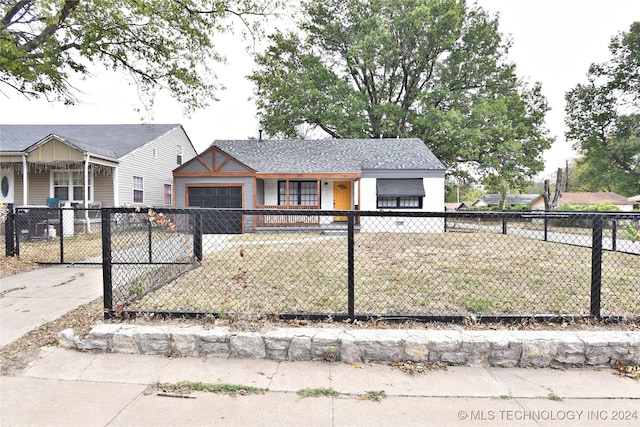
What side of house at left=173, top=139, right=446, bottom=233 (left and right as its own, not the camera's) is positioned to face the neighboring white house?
right

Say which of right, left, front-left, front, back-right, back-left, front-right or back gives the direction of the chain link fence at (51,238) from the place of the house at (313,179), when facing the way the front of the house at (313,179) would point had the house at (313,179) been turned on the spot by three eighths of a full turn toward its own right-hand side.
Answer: left

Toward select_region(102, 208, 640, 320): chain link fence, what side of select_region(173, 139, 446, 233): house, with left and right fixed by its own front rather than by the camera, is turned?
front

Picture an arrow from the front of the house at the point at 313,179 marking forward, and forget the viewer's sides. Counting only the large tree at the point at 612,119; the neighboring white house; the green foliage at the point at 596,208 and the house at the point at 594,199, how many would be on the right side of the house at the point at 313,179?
1

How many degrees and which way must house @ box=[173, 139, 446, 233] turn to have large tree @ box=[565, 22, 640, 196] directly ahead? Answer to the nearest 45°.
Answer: approximately 135° to its left

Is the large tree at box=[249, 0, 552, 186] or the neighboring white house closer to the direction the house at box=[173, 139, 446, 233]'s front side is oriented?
the neighboring white house

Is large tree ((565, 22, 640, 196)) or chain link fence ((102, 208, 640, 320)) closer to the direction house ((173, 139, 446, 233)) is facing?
the chain link fence

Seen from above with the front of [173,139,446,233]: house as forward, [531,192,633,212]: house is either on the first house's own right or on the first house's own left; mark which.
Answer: on the first house's own left

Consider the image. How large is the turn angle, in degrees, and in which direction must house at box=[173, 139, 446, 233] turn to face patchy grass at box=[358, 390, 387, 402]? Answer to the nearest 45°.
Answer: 0° — it already faces it

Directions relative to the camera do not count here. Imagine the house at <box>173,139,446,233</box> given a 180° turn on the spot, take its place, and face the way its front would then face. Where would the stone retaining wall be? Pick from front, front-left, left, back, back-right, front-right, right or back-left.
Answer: back

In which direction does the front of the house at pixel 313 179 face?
toward the camera
